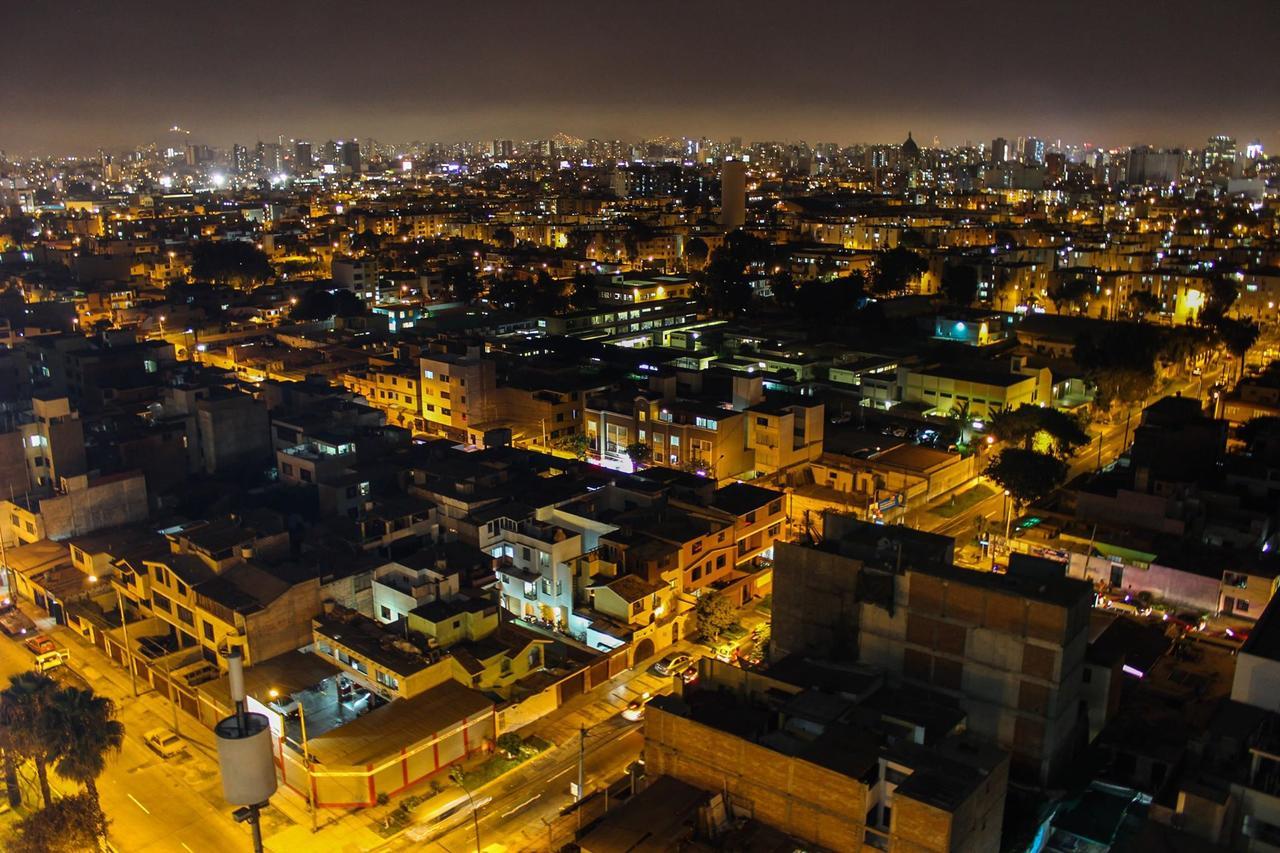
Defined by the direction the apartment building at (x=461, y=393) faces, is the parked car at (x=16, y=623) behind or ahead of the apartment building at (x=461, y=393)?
ahead

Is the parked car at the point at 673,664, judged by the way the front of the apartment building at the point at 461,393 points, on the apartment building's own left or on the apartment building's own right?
on the apartment building's own left

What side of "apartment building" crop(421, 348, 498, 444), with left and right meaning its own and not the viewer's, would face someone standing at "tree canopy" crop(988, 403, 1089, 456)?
left

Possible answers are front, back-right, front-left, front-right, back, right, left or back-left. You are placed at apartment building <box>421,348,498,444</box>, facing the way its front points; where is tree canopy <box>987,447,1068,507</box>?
left

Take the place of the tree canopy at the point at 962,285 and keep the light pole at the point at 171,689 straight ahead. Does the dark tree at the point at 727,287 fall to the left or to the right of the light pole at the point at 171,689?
right

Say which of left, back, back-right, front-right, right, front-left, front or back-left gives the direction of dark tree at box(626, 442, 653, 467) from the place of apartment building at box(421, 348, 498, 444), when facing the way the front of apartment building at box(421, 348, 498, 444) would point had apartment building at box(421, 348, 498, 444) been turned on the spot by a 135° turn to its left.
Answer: front-right

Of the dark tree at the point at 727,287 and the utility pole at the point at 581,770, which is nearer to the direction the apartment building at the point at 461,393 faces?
the utility pole

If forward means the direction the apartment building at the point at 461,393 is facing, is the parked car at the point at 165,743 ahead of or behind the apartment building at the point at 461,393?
ahead

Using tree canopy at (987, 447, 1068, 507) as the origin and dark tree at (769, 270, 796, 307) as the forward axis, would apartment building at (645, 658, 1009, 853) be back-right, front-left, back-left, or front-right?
back-left

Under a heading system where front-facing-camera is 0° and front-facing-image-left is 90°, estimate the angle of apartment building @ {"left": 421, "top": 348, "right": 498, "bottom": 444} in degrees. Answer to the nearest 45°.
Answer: approximately 45°

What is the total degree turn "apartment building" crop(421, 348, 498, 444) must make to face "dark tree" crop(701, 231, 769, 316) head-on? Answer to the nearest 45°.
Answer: approximately 180°

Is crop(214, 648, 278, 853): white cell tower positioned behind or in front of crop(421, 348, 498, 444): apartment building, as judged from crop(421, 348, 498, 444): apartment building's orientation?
in front

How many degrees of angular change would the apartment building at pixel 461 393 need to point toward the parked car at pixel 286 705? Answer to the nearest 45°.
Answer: approximately 45° to its left

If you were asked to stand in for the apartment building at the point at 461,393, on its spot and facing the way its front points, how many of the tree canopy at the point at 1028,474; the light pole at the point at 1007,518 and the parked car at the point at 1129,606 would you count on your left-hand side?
3

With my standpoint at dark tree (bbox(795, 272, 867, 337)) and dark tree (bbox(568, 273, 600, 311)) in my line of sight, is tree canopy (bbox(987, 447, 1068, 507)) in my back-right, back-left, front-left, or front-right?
back-left
